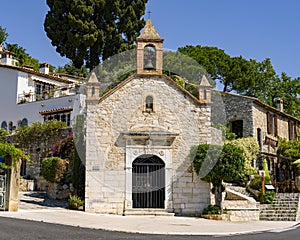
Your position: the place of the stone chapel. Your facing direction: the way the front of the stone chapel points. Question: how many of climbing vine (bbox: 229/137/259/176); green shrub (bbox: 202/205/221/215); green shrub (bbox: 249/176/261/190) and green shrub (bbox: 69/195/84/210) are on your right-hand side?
1

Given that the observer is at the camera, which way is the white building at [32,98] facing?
facing the viewer and to the right of the viewer

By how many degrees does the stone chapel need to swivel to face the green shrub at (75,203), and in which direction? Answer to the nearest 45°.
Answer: approximately 90° to its right

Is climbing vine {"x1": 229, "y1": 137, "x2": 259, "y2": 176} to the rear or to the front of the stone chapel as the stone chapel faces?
to the rear

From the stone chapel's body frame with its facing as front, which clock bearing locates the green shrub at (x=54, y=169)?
The green shrub is roughly at 4 o'clock from the stone chapel.

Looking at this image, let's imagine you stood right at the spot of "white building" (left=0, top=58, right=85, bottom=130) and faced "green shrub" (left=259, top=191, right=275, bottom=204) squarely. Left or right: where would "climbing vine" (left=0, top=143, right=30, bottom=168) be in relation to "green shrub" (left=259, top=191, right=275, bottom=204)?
right

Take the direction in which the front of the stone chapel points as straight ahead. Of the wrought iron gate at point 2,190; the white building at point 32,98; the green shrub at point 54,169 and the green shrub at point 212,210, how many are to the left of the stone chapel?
1

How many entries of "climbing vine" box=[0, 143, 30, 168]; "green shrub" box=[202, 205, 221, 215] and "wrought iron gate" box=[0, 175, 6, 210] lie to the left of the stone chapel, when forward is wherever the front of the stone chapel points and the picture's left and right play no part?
1

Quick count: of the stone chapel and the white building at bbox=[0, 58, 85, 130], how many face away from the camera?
0

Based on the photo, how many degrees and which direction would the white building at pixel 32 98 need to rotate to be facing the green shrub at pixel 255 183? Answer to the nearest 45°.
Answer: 0° — it already faces it

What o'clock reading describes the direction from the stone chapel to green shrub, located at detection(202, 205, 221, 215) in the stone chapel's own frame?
The green shrub is roughly at 9 o'clock from the stone chapel.
